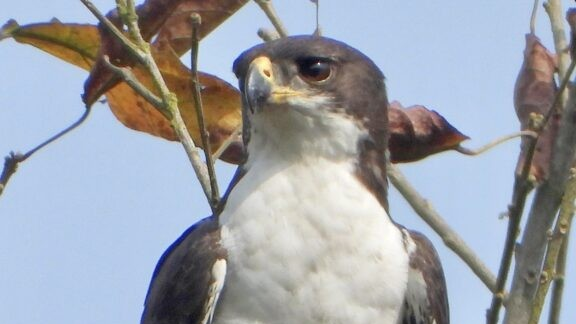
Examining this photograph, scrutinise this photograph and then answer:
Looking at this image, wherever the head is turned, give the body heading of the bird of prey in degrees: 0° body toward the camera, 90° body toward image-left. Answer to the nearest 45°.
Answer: approximately 0°

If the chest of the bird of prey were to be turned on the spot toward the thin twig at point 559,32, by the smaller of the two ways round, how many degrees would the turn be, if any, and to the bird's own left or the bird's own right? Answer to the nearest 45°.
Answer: approximately 90° to the bird's own left

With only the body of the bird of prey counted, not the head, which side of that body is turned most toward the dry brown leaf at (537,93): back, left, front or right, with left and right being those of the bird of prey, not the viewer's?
left

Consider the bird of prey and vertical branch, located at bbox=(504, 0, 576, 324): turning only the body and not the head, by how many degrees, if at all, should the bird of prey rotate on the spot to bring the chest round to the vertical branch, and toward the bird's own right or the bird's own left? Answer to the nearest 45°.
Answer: approximately 45° to the bird's own left
